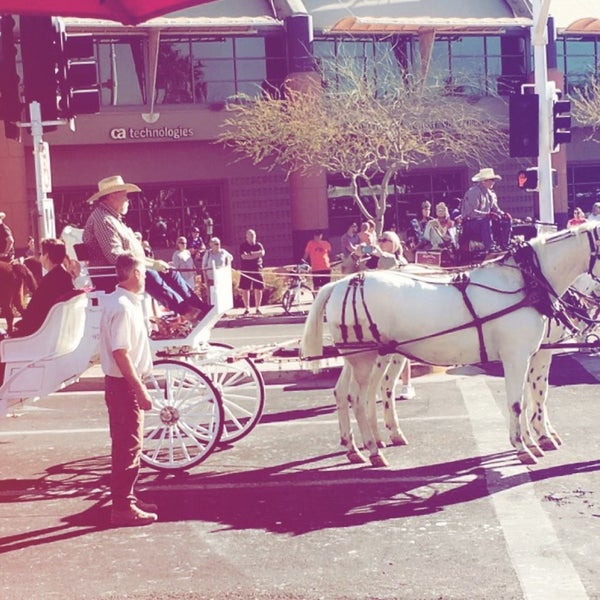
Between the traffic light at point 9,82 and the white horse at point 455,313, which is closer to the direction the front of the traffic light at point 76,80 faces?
the white horse

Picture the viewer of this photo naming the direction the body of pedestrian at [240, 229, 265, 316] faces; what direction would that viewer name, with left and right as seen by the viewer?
facing the viewer

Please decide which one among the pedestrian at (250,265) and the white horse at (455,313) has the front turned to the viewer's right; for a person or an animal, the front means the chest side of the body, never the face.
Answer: the white horse

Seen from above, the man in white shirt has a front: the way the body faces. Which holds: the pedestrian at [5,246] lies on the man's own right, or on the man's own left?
on the man's own left

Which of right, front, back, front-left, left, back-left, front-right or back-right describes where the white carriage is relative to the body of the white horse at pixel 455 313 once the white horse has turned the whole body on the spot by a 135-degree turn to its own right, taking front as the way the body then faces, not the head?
front-right

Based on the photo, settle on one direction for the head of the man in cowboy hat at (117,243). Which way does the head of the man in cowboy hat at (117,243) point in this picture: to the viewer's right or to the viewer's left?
to the viewer's right

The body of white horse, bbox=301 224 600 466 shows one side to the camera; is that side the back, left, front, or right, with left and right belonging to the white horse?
right

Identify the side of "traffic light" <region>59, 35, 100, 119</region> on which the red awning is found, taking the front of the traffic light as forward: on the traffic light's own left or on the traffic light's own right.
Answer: on the traffic light's own right

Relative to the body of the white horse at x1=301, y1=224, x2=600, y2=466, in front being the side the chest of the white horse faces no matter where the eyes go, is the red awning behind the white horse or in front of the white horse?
behind
